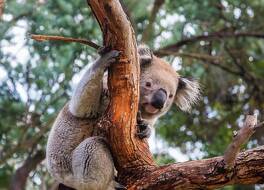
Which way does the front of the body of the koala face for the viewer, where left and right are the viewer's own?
facing to the right of the viewer

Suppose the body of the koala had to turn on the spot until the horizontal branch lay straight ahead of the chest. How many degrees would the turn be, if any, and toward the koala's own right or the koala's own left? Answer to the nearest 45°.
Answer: approximately 45° to the koala's own right

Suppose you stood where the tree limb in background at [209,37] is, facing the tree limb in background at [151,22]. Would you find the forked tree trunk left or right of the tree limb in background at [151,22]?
left

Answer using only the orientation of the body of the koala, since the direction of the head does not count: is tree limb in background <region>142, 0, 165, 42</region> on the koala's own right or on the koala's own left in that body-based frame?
on the koala's own left

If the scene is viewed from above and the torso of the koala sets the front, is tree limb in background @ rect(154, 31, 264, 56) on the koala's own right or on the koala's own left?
on the koala's own left
